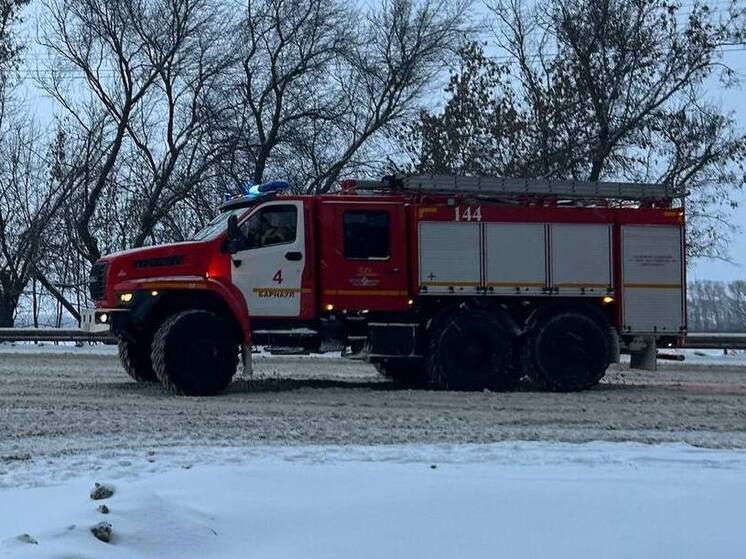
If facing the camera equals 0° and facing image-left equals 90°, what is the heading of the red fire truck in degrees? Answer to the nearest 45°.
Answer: approximately 90°

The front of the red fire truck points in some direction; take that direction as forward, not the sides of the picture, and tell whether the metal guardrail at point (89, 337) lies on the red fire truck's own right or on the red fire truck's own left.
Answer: on the red fire truck's own right

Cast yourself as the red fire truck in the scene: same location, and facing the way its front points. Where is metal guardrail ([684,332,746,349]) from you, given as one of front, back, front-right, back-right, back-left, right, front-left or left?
back-right
